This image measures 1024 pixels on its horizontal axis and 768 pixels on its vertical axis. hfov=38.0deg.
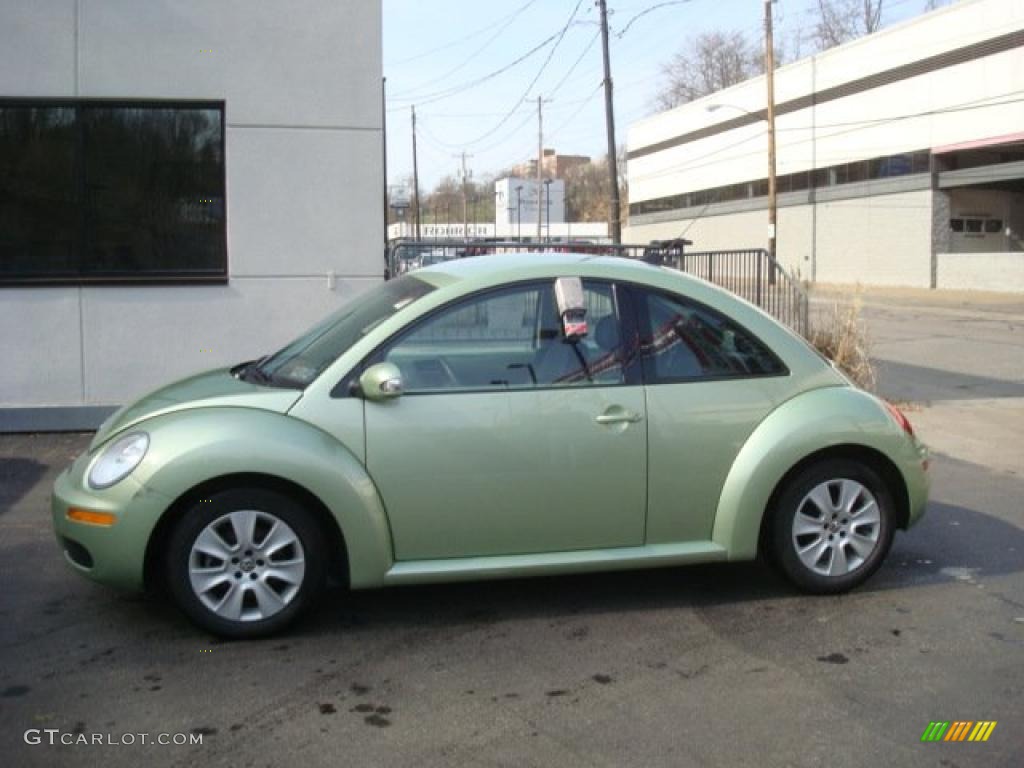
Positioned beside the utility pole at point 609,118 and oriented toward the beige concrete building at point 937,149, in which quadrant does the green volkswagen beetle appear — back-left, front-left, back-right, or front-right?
back-right

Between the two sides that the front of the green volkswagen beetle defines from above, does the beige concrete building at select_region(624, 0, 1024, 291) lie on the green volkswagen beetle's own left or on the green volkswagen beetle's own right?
on the green volkswagen beetle's own right

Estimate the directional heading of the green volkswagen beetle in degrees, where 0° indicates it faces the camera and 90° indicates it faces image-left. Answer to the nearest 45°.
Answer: approximately 90°

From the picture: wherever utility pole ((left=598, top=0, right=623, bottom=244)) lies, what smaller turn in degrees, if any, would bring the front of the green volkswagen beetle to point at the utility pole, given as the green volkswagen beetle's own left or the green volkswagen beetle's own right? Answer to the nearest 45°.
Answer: approximately 90° to the green volkswagen beetle's own right
